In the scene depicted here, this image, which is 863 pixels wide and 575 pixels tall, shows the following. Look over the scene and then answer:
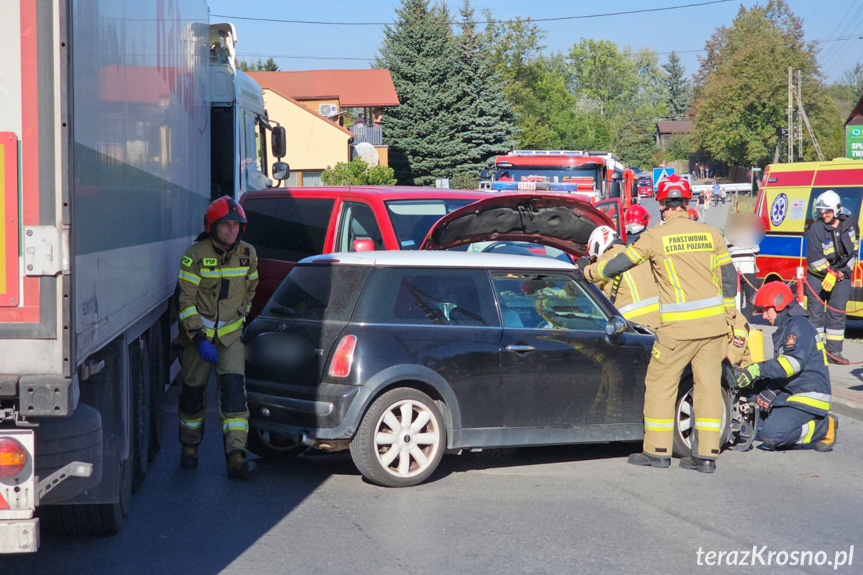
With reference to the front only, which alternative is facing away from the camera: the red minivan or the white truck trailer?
the white truck trailer

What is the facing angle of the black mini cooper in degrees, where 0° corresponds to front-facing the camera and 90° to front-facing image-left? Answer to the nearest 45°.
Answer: approximately 225°

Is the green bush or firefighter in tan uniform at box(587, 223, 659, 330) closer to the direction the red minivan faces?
the firefighter in tan uniform

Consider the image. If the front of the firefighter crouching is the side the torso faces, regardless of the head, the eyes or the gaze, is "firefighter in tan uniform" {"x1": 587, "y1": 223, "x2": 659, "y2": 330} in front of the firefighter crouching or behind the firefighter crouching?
in front

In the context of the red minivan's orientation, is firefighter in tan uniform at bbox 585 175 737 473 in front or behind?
in front

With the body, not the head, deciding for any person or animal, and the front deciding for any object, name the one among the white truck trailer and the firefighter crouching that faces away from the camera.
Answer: the white truck trailer

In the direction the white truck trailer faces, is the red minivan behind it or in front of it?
in front

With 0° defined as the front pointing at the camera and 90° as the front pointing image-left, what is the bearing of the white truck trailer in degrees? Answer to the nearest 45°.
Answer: approximately 180°

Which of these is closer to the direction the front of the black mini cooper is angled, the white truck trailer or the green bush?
the green bush

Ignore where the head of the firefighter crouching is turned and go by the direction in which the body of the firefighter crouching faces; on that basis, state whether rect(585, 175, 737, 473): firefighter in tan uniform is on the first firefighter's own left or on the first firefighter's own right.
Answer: on the first firefighter's own left

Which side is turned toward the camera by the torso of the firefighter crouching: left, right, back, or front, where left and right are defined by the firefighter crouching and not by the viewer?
left
